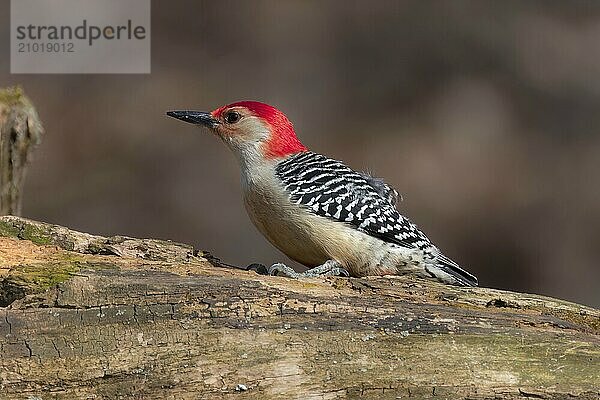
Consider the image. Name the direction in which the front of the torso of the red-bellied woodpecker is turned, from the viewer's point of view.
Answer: to the viewer's left

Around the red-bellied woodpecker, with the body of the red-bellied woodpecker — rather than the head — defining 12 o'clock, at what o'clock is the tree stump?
The tree stump is roughly at 1 o'clock from the red-bellied woodpecker.
